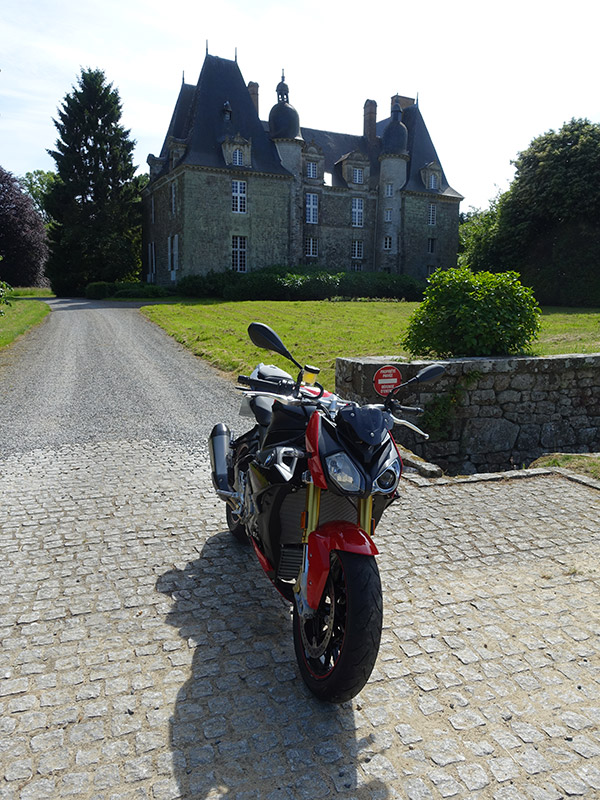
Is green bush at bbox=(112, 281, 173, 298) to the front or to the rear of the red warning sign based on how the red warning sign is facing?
to the rear

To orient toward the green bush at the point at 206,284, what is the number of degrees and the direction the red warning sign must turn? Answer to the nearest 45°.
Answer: approximately 180°

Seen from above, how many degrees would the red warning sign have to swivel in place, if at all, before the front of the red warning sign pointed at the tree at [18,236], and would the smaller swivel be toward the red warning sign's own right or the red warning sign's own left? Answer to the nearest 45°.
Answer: approximately 135° to the red warning sign's own right

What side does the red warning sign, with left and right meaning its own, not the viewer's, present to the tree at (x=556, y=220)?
back

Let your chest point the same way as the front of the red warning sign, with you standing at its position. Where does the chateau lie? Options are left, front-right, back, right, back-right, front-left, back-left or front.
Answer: back

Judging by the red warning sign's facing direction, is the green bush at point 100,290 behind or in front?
behind

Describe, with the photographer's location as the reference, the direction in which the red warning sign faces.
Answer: facing the viewer

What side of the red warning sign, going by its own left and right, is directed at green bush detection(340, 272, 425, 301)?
back

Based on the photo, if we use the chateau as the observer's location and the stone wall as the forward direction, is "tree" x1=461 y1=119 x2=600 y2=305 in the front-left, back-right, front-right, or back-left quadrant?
front-left
